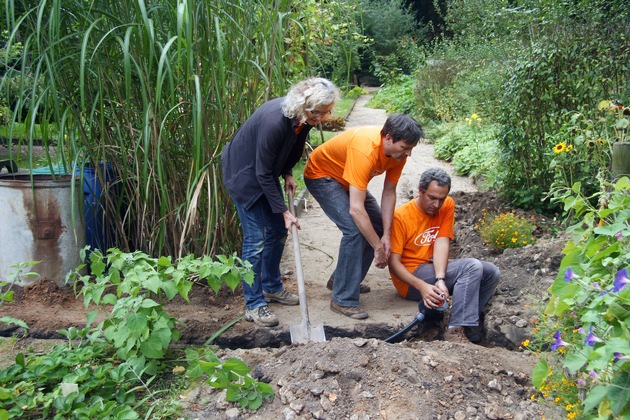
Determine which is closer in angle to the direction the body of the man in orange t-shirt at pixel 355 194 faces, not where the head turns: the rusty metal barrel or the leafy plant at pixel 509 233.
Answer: the leafy plant

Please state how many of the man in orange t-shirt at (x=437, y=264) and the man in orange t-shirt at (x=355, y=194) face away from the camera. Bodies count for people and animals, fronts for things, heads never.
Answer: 0

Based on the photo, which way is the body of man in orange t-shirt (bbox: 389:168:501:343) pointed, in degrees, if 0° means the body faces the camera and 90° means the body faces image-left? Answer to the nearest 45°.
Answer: approximately 315°

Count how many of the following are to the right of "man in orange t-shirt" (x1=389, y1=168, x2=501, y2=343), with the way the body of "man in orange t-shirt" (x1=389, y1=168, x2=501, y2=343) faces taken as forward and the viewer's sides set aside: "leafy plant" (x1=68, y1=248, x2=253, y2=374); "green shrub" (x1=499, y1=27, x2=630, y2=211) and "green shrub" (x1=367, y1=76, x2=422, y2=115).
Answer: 1

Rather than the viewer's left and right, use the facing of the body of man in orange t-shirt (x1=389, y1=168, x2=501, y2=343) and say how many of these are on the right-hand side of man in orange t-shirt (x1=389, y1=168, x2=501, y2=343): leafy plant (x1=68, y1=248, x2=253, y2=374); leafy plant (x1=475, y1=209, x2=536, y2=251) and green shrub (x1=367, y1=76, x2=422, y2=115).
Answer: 1

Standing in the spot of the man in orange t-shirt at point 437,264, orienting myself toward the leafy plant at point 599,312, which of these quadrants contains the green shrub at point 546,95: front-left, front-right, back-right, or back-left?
back-left

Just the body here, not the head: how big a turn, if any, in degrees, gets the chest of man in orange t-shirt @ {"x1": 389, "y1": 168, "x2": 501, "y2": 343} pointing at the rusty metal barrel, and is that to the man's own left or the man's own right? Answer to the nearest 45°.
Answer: approximately 135° to the man's own right

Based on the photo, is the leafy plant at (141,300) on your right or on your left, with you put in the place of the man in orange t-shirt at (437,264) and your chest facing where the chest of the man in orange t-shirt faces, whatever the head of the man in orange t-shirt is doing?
on your right

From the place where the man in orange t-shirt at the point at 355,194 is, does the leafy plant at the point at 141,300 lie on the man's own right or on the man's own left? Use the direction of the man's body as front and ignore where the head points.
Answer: on the man's own right

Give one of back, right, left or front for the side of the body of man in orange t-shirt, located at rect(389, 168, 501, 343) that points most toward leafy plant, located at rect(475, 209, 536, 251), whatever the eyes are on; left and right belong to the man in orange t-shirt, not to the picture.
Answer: left
